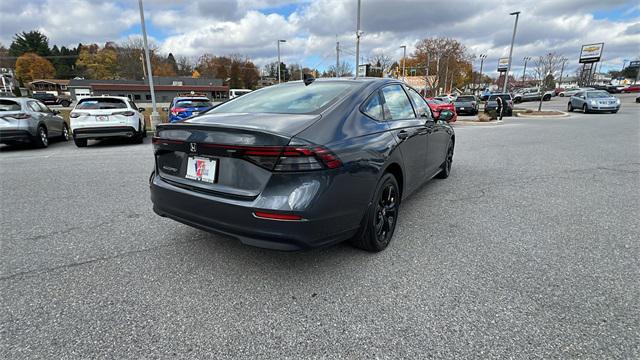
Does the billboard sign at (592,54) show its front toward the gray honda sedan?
yes

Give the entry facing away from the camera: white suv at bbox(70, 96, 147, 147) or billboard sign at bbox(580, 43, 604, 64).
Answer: the white suv

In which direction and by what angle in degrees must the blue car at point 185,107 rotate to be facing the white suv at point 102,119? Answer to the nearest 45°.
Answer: approximately 135° to its left

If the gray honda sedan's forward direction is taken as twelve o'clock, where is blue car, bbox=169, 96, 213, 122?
The blue car is roughly at 10 o'clock from the gray honda sedan.

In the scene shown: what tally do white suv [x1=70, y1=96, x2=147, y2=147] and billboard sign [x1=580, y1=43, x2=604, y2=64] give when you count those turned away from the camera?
1

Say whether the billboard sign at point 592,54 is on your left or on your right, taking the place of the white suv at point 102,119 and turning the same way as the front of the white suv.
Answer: on your right

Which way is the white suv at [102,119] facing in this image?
away from the camera

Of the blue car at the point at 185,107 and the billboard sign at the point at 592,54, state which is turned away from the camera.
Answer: the blue car

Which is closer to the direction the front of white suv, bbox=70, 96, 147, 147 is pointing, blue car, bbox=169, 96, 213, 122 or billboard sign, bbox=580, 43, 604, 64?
the blue car

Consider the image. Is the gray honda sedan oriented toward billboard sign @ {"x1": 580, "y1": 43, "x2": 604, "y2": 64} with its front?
yes

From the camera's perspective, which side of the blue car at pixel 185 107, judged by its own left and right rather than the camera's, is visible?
back

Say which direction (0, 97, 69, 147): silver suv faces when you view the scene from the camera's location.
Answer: facing away from the viewer and to the right of the viewer

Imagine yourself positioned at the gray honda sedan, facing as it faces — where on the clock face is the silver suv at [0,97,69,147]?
The silver suv is roughly at 9 o'clock from the gray honda sedan.

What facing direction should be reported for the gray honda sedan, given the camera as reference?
facing away from the viewer and to the right of the viewer
